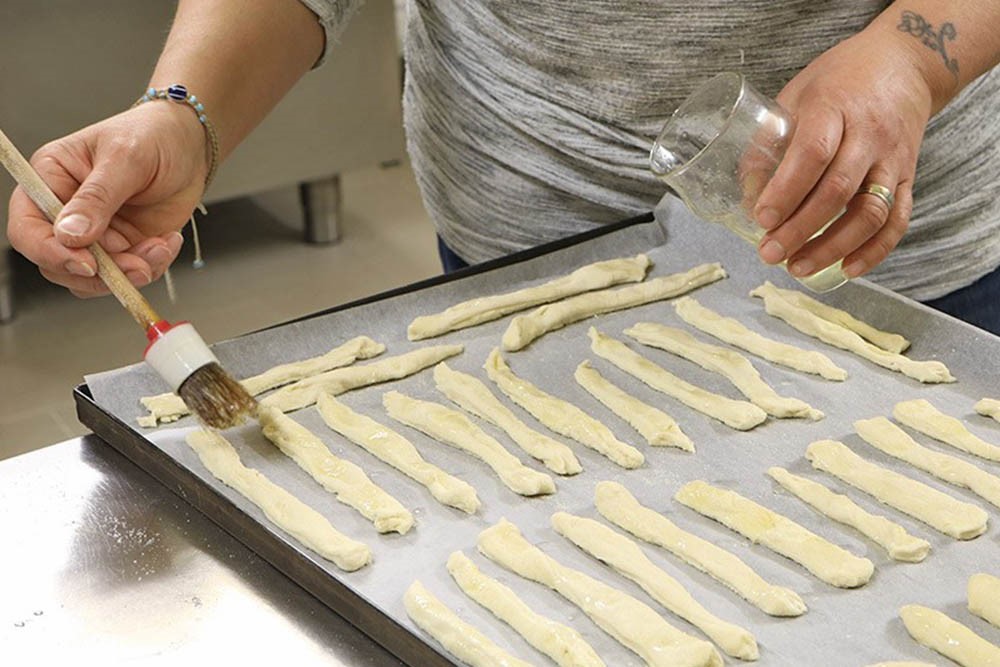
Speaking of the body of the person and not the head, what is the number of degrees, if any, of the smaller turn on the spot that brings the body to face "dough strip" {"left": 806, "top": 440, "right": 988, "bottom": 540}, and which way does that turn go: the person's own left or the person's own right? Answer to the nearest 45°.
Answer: approximately 45° to the person's own left

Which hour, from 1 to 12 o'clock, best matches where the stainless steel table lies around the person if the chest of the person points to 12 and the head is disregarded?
The stainless steel table is roughly at 1 o'clock from the person.

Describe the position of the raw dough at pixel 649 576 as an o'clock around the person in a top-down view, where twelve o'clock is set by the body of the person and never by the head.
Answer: The raw dough is roughly at 12 o'clock from the person.

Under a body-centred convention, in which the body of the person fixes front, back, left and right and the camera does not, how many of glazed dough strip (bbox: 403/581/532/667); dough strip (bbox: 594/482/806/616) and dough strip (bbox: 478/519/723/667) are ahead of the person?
3

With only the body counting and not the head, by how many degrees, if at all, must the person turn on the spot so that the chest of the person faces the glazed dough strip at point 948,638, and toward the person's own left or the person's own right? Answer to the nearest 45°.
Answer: approximately 45° to the person's own left

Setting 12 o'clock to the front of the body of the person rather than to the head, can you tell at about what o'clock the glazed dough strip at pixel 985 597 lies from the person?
The glazed dough strip is roughly at 11 o'clock from the person.

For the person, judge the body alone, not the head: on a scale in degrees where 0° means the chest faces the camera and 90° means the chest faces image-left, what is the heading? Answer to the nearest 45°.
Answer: approximately 0°

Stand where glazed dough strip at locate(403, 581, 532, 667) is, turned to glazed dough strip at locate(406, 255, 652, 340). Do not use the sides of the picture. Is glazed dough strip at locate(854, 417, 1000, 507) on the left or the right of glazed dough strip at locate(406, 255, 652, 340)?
right

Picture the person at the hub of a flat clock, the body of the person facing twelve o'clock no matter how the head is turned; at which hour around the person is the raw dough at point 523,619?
The raw dough is roughly at 12 o'clock from the person.
